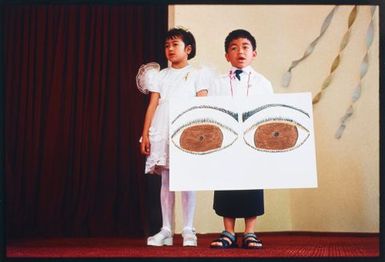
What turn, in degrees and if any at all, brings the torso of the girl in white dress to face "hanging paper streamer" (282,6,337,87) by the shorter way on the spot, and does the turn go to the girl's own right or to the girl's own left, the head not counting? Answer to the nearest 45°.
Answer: approximately 90° to the girl's own left

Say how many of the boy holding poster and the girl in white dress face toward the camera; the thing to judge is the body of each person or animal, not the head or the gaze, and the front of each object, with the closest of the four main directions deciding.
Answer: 2

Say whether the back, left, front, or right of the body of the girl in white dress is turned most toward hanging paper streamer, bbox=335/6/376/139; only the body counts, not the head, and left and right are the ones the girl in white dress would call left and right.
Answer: left

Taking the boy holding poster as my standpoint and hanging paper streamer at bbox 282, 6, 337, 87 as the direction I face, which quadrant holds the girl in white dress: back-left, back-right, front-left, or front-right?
back-left

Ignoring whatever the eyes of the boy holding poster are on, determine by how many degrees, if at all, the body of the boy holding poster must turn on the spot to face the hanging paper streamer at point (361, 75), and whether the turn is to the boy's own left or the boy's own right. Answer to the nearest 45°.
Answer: approximately 90° to the boy's own left

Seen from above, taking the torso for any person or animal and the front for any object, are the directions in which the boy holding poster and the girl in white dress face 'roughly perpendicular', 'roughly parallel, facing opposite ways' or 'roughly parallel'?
roughly parallel

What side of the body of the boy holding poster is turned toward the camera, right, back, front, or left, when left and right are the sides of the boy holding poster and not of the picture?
front

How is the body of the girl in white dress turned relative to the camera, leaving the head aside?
toward the camera
